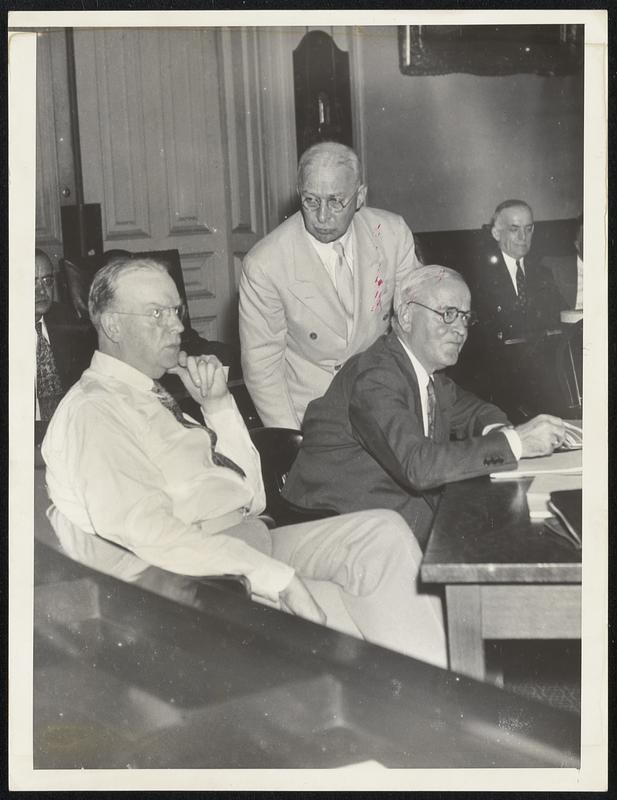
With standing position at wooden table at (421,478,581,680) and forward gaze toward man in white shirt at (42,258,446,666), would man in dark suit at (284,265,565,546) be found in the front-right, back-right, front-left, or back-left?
front-right

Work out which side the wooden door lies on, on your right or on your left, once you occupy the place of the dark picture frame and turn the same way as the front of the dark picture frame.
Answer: on your right

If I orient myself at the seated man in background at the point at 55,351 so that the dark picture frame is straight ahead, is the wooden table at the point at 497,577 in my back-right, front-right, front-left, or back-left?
front-right

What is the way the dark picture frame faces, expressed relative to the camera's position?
facing the viewer
